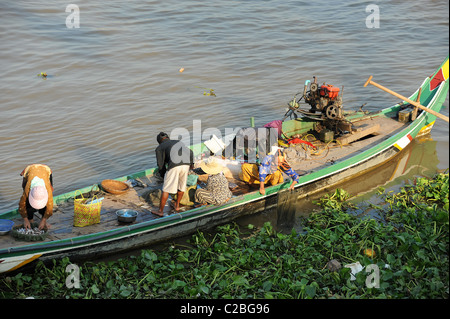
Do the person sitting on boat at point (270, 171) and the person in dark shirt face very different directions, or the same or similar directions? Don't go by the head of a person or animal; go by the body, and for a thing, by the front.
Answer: very different directions

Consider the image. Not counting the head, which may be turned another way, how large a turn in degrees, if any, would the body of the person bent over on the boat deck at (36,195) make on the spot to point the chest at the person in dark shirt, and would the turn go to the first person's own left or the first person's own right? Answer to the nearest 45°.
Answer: approximately 90° to the first person's own left

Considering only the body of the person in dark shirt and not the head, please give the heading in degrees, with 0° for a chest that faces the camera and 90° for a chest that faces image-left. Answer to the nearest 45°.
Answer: approximately 135°

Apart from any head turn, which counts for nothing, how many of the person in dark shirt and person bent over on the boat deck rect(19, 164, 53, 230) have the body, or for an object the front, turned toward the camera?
1

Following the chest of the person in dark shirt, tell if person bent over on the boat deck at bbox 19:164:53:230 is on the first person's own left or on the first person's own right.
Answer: on the first person's own left

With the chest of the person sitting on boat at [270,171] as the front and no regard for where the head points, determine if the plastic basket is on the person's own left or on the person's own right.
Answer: on the person's own right

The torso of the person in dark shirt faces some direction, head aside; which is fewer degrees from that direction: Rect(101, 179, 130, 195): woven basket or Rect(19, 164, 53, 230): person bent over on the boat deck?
the woven basket
